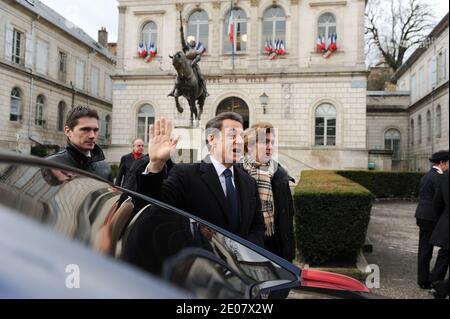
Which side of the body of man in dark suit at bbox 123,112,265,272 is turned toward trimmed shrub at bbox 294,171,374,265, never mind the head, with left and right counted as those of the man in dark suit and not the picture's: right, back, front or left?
left

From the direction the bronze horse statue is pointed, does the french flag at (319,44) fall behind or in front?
behind

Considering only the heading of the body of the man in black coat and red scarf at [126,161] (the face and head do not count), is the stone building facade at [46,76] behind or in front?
behind

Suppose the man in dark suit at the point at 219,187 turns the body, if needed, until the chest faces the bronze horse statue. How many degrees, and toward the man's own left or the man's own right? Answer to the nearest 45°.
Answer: approximately 135° to the man's own left

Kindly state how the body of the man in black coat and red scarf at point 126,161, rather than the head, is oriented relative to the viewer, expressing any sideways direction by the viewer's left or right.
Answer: facing the viewer and to the right of the viewer

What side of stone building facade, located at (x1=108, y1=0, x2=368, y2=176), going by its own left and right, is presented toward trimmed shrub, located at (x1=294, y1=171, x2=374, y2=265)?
front

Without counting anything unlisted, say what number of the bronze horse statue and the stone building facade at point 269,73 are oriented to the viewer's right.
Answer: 0

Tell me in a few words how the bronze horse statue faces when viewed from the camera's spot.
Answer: facing the viewer and to the left of the viewer
